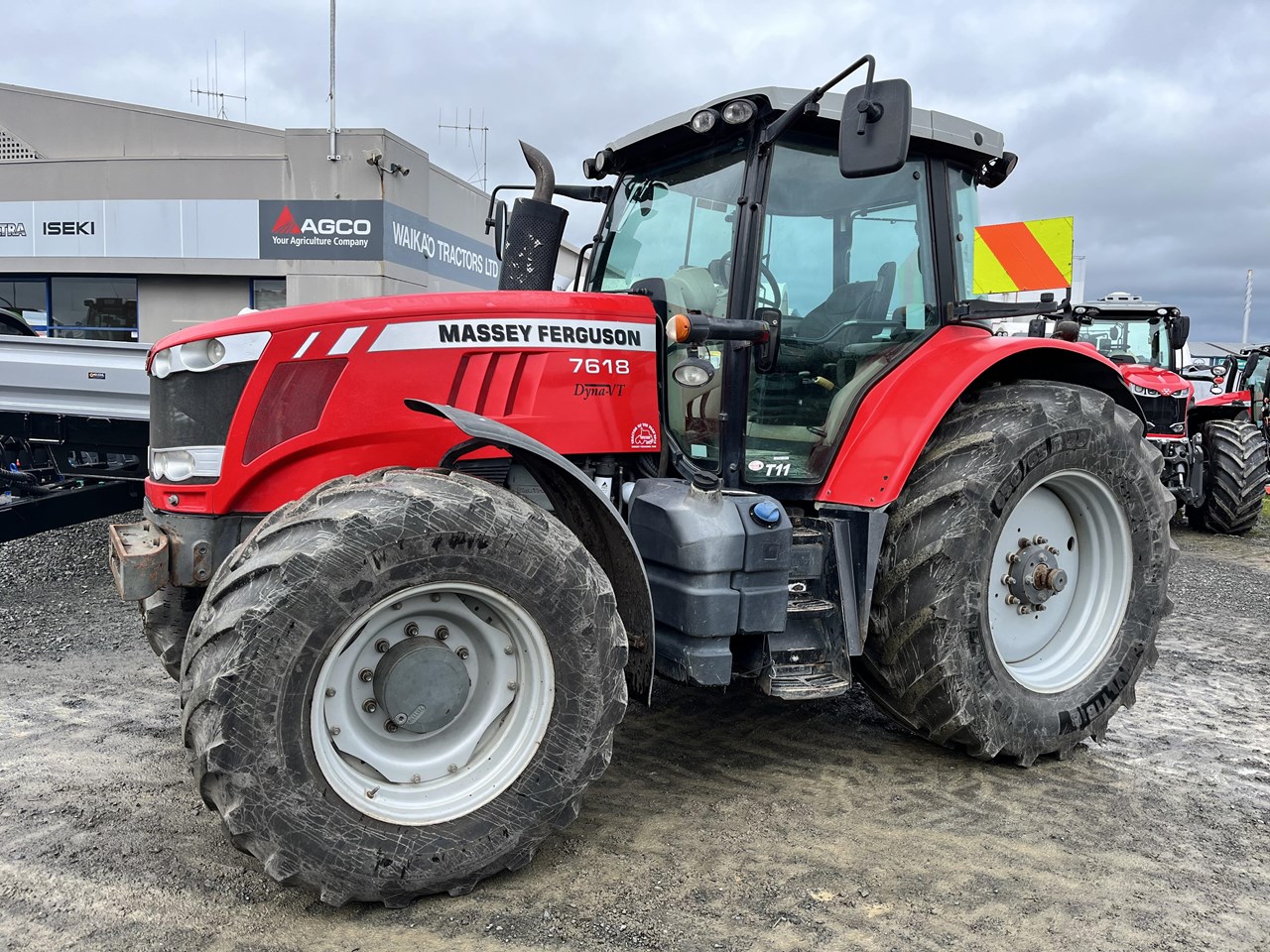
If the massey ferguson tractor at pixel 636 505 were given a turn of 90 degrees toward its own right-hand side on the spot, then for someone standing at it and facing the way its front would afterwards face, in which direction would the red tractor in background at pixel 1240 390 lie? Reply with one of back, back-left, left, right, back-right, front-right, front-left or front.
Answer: right

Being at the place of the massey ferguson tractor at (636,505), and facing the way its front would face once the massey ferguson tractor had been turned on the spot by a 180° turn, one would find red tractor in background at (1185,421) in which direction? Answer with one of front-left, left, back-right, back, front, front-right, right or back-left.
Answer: front

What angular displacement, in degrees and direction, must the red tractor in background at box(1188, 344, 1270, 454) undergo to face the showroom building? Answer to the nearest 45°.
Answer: approximately 45° to its right

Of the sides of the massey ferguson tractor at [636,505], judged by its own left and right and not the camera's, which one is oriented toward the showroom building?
right

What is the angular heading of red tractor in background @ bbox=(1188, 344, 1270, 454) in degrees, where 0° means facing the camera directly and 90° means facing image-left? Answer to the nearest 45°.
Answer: approximately 45°

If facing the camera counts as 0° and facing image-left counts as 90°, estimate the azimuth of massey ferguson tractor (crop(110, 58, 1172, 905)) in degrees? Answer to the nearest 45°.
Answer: approximately 45°
